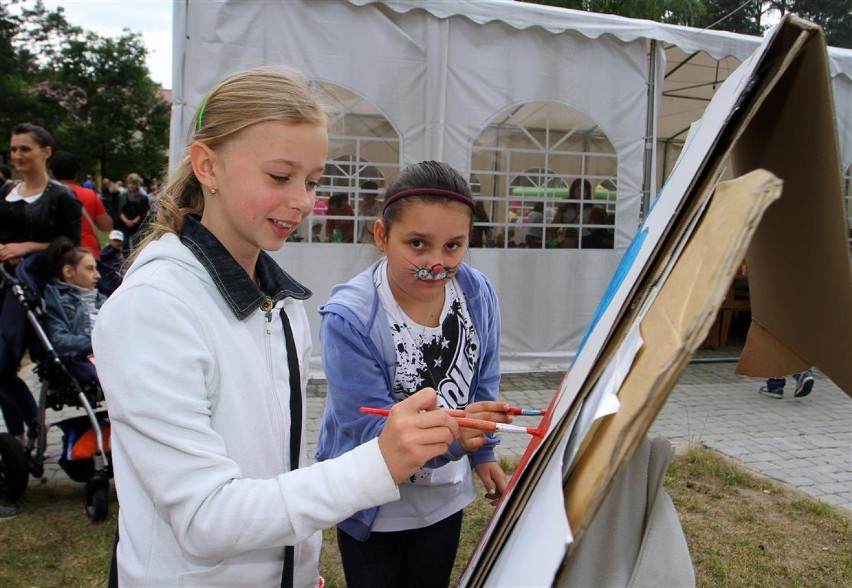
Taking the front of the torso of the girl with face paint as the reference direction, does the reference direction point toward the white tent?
no

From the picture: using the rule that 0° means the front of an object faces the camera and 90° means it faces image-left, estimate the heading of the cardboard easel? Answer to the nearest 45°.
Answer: approximately 90°

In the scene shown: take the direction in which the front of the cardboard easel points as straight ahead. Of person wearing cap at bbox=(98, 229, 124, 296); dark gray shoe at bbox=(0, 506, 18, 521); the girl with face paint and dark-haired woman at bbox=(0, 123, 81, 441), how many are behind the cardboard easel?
0

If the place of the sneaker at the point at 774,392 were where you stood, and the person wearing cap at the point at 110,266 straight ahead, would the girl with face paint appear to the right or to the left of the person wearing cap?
left

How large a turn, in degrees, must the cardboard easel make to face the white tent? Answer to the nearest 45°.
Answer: approximately 90° to its right

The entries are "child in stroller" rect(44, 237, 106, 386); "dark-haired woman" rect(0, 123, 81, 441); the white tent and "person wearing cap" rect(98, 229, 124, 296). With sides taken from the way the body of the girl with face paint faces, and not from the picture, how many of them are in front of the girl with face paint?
0

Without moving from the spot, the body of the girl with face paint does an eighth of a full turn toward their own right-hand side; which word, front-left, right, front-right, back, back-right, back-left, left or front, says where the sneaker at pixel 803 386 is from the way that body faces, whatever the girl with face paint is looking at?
back-left

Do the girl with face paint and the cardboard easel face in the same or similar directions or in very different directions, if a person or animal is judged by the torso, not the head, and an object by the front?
very different directions

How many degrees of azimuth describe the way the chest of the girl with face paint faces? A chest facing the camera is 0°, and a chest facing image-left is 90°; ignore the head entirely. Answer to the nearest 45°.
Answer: approximately 315°

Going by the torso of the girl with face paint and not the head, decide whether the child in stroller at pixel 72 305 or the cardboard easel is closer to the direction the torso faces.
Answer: the cardboard easel

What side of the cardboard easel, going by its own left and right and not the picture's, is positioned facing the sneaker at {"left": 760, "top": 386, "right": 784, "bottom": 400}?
right

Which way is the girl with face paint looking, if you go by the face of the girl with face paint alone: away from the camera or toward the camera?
toward the camera

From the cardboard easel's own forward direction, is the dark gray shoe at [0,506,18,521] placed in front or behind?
in front

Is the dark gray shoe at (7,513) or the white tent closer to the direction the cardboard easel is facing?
the dark gray shoe

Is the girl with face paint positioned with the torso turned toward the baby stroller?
no

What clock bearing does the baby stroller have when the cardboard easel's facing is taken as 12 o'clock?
The baby stroller is roughly at 1 o'clock from the cardboard easel.

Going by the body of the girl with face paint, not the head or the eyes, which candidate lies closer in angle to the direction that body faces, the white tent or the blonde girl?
the blonde girl

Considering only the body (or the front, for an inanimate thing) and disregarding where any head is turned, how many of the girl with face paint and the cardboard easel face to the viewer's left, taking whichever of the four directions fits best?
1
